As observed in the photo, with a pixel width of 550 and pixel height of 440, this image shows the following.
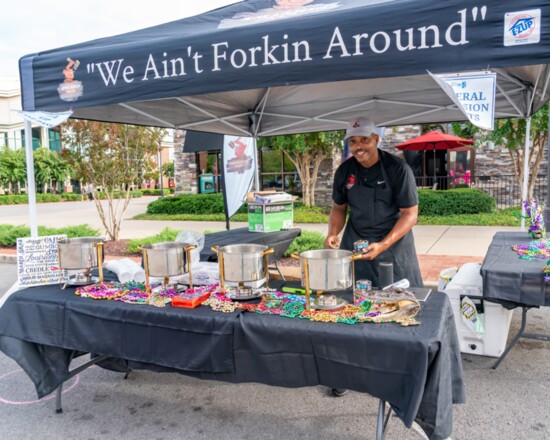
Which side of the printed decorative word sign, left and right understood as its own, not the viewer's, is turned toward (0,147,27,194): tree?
back

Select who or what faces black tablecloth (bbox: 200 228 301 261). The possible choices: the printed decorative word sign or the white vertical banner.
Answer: the white vertical banner

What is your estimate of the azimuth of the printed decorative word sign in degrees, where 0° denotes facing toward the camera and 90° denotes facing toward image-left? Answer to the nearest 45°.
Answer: approximately 0°

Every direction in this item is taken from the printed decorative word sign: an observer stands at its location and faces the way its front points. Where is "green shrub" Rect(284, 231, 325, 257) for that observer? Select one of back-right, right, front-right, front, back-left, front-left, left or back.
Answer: back-left

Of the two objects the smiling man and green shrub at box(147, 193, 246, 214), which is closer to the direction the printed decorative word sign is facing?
the smiling man

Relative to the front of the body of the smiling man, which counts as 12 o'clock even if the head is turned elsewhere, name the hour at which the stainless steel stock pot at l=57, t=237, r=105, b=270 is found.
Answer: The stainless steel stock pot is roughly at 1 o'clock from the smiling man.

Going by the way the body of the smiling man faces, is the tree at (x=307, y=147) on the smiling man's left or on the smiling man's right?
on the smiling man's right

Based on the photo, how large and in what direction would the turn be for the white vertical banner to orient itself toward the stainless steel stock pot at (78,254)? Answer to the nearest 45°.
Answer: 0° — it already faces it

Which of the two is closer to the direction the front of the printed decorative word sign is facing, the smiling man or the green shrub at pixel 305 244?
the smiling man

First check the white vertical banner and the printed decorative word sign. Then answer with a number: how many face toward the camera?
2

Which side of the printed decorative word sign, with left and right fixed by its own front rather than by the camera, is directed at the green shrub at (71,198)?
back

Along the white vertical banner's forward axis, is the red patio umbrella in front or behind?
behind

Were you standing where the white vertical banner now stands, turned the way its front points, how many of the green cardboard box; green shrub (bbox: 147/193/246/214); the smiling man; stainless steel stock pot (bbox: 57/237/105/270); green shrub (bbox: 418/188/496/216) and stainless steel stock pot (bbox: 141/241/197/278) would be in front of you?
4

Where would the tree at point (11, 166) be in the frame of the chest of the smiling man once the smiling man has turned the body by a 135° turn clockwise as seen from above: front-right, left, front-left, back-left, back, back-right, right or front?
front-left

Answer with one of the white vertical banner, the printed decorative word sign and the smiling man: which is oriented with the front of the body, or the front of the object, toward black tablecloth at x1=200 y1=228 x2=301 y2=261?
the white vertical banner

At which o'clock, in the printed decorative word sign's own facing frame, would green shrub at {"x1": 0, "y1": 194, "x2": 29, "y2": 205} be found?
The green shrub is roughly at 6 o'clock from the printed decorative word sign.
